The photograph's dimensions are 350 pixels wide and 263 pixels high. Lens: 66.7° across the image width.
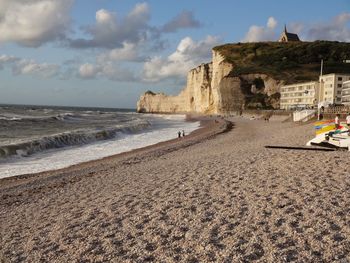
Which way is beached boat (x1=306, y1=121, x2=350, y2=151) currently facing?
to the viewer's left

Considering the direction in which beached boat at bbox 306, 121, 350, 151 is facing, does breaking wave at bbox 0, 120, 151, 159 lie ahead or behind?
ahead
